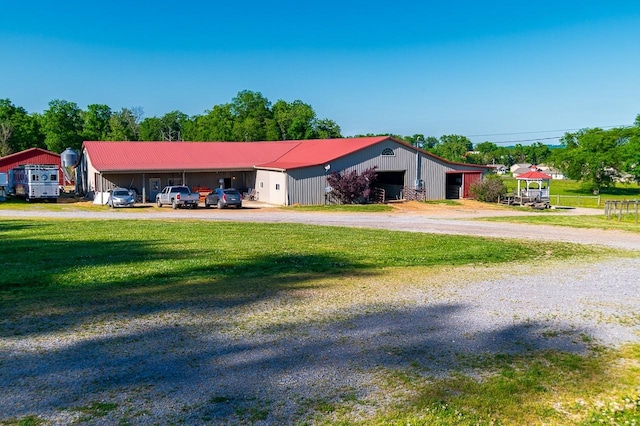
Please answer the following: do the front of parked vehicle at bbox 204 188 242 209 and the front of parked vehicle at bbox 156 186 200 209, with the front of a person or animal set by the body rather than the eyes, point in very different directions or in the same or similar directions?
same or similar directions

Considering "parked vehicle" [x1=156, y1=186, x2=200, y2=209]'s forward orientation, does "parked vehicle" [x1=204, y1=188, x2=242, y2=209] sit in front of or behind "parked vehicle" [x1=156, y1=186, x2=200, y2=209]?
behind
